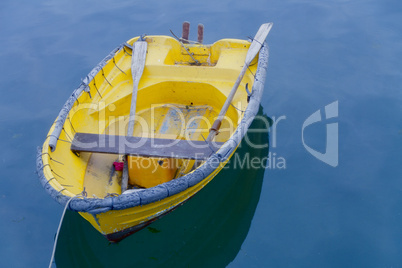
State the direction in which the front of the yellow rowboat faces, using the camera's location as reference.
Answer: facing the viewer and to the left of the viewer
